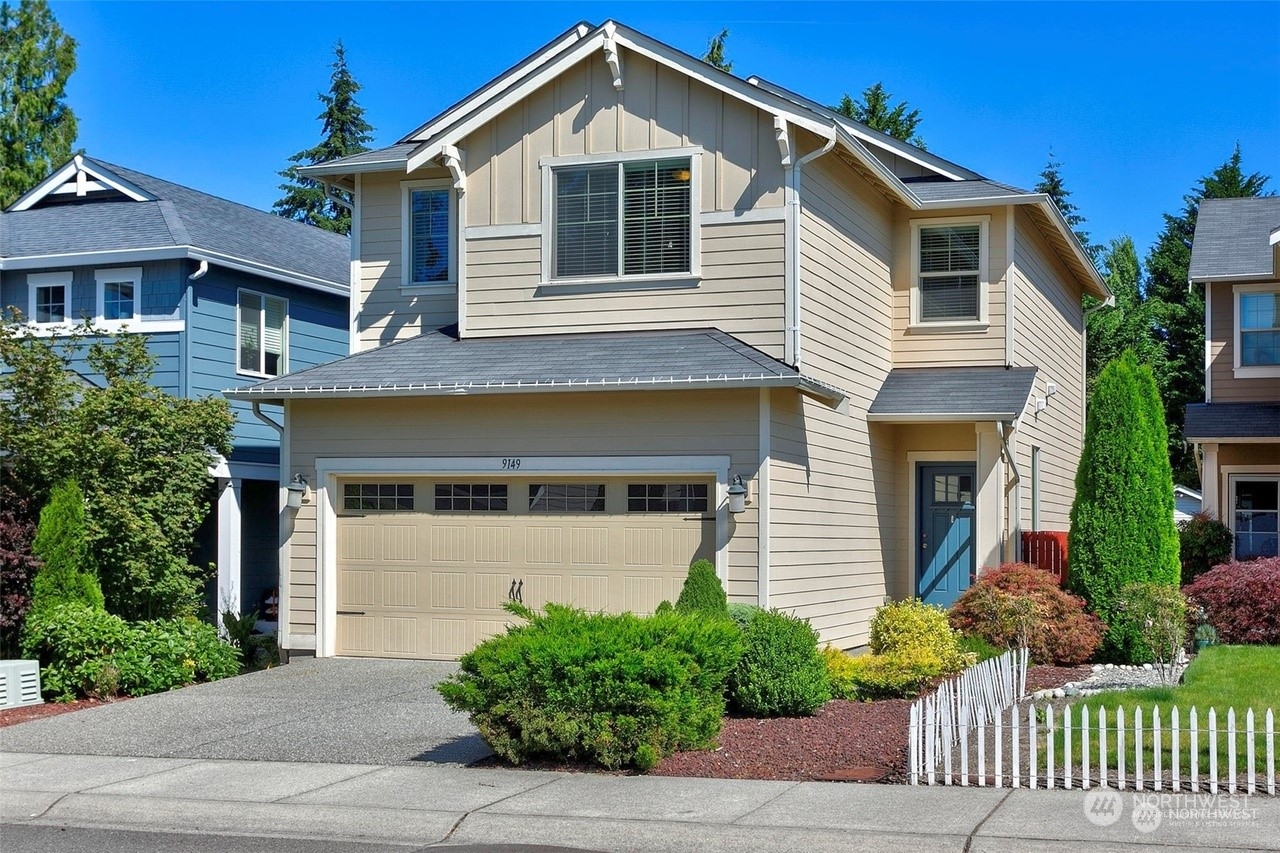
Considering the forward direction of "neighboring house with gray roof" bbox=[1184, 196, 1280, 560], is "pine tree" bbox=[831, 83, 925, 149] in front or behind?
behind

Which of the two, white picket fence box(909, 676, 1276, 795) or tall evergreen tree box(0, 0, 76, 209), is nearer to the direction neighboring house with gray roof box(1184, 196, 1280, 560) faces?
the white picket fence

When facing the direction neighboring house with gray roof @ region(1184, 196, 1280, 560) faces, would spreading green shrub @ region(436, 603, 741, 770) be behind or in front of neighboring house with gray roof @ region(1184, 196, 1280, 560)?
in front

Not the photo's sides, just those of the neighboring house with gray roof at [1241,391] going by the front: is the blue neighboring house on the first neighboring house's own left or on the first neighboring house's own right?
on the first neighboring house's own right

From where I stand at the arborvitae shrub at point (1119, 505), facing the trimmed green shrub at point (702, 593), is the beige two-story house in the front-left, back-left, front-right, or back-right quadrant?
front-right

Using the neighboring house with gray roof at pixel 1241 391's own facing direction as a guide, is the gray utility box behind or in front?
in front

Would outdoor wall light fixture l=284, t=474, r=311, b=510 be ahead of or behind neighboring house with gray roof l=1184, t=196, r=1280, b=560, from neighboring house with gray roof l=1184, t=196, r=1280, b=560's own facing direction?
ahead

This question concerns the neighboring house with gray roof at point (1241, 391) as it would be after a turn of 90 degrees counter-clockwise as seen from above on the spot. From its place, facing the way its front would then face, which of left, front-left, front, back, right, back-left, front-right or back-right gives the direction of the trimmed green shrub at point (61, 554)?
back-right

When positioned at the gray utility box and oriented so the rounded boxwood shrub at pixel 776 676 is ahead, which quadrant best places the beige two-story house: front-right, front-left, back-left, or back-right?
front-left

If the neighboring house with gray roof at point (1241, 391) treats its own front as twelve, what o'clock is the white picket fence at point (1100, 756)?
The white picket fence is roughly at 12 o'clock from the neighboring house with gray roof.

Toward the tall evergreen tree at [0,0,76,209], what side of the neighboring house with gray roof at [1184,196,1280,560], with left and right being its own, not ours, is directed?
right

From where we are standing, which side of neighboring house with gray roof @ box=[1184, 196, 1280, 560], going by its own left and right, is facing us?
front
